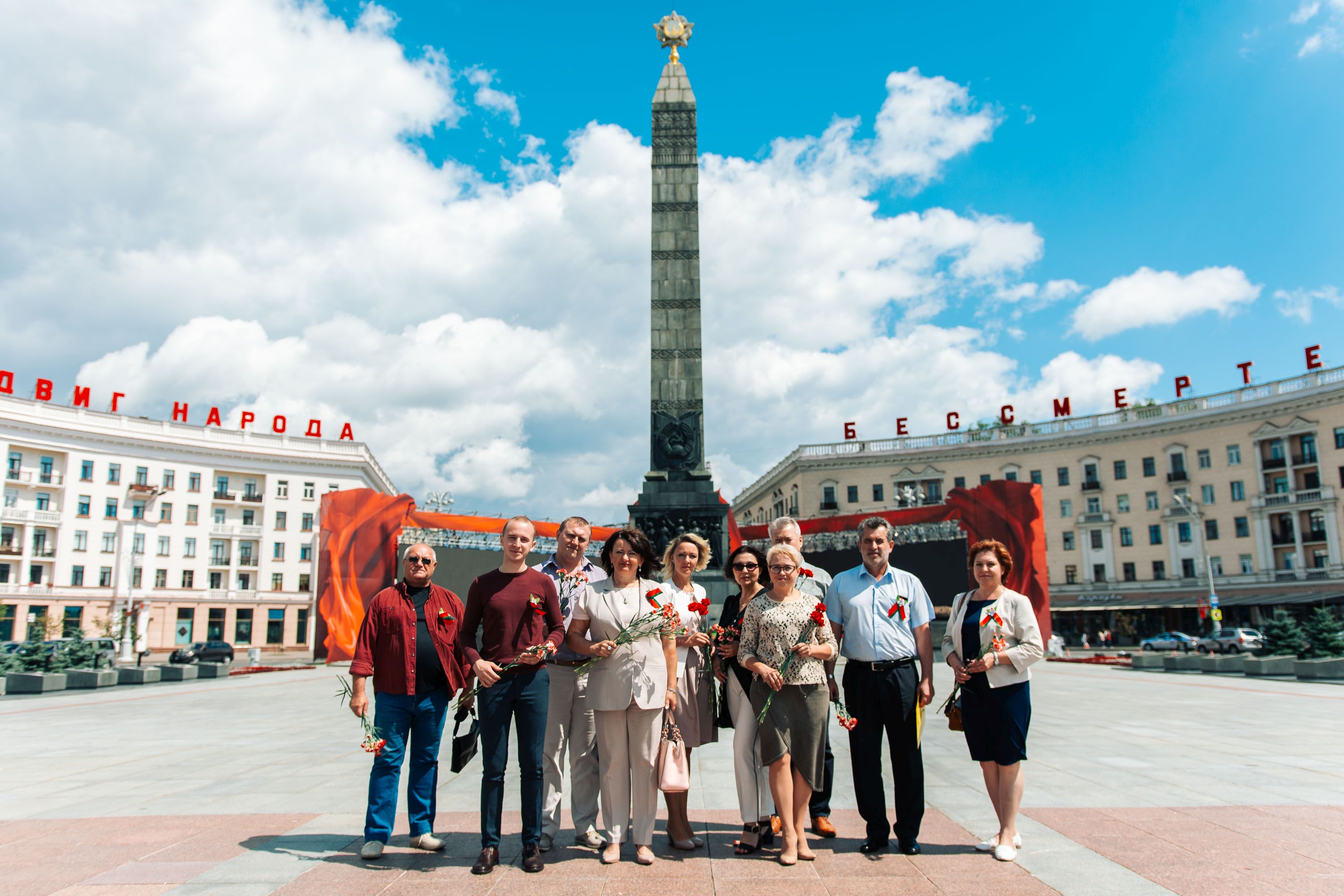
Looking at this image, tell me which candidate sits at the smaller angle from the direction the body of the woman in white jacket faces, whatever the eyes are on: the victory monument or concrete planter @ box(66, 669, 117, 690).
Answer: the concrete planter

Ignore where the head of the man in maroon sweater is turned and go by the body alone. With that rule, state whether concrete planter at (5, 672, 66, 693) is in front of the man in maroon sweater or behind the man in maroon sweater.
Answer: behind

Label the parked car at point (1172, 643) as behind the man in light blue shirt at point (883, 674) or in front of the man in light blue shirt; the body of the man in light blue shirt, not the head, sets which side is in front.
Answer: behind

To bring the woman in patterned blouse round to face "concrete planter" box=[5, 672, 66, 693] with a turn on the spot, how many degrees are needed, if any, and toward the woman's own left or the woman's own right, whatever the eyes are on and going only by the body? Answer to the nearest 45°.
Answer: approximately 135° to the woman's own right

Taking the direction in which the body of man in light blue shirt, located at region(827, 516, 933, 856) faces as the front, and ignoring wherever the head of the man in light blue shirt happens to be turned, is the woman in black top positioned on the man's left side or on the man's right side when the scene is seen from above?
on the man's right side

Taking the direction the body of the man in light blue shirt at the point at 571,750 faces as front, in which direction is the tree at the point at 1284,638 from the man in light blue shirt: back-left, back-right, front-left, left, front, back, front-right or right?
back-left

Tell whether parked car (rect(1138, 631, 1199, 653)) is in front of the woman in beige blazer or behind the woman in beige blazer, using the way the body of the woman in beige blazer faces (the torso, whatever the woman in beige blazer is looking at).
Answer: behind

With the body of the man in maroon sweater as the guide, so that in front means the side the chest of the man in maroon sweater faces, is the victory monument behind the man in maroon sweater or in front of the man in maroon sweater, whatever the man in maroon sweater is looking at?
behind
